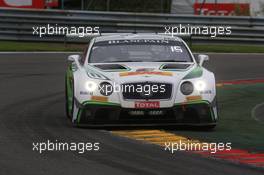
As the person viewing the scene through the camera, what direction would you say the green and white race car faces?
facing the viewer

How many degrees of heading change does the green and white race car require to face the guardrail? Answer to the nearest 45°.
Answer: approximately 180°
